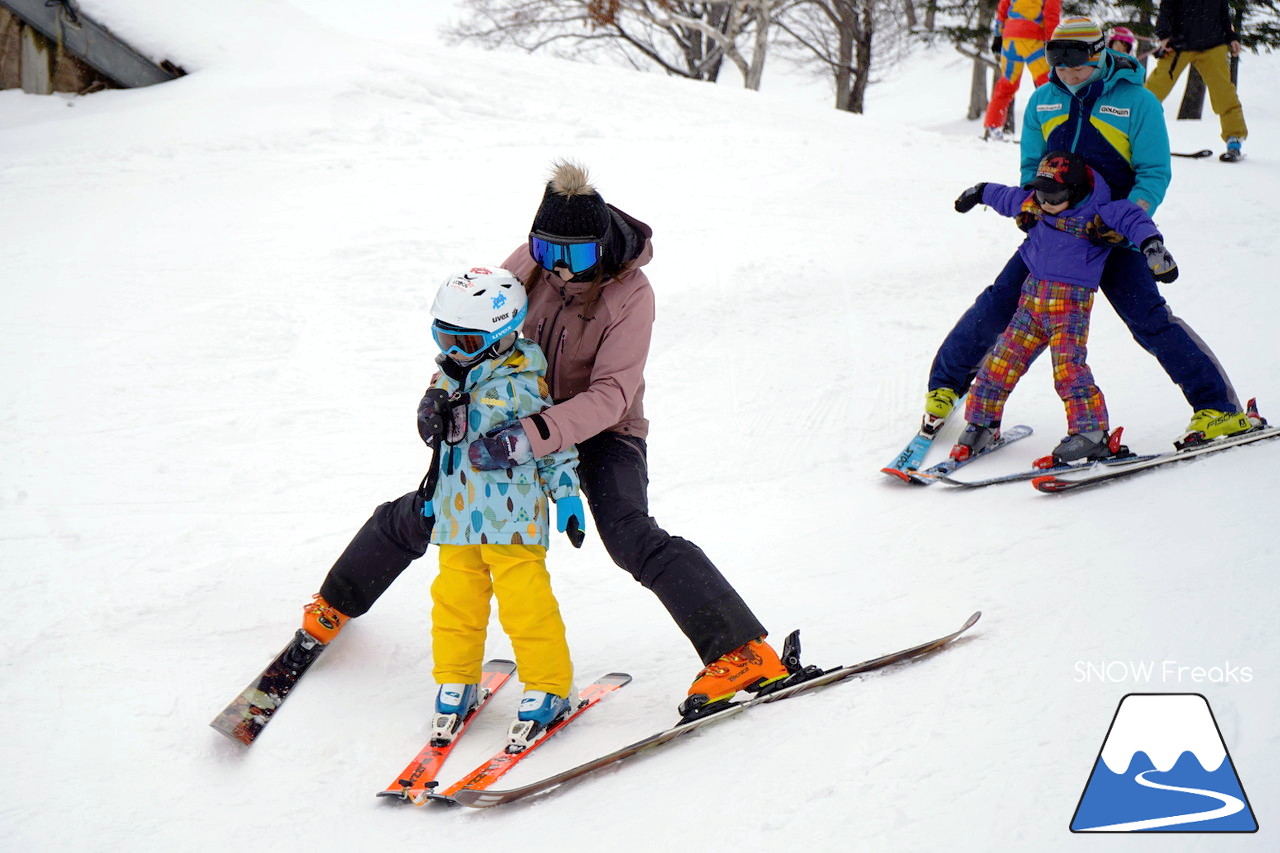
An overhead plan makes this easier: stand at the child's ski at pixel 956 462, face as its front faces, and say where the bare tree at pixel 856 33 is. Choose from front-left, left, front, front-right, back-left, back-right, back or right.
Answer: back-right
